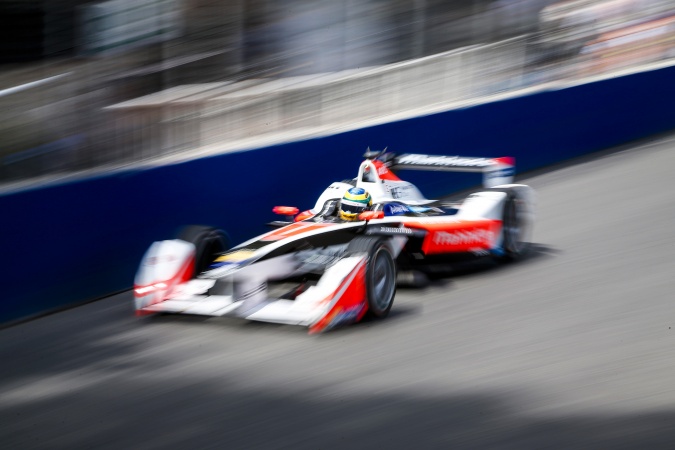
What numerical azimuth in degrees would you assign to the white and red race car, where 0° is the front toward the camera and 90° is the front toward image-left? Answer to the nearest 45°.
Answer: approximately 45°
